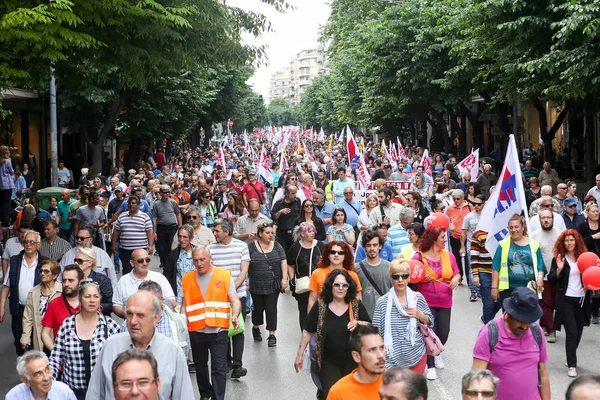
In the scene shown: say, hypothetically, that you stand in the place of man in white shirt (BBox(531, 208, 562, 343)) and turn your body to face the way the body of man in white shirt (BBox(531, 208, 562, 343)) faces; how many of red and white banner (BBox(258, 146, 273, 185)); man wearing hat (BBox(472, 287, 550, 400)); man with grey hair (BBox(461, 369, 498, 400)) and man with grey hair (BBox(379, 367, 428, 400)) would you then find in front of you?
3

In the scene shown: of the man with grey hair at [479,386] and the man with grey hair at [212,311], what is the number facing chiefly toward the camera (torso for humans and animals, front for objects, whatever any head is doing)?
2

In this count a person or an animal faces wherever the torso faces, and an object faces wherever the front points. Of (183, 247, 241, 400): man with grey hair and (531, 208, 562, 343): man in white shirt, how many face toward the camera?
2

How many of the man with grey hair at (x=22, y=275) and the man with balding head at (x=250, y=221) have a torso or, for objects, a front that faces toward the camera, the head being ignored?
2

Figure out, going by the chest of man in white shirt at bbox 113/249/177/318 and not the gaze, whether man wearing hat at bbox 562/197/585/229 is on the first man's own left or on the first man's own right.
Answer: on the first man's own left

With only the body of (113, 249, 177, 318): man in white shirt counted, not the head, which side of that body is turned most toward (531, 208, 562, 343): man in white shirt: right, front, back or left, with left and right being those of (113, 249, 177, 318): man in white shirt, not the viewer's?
left

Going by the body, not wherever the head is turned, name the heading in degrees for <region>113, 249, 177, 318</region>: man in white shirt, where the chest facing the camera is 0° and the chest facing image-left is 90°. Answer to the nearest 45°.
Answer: approximately 0°
